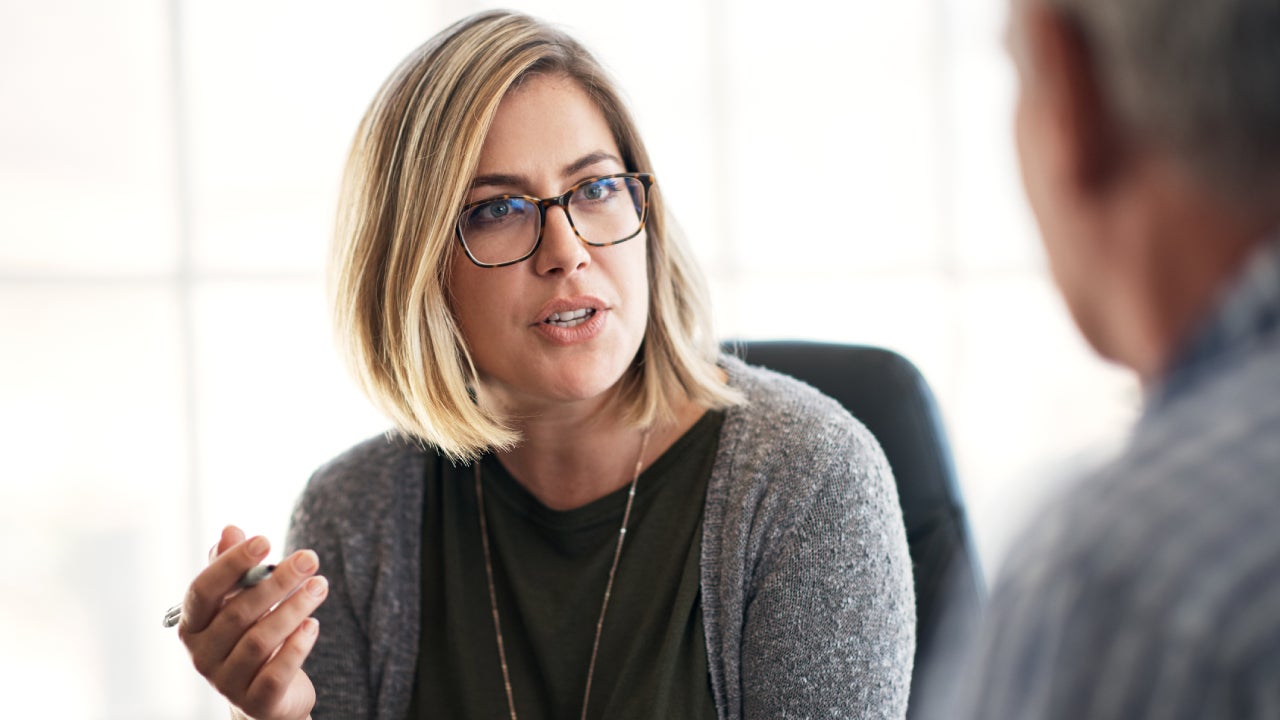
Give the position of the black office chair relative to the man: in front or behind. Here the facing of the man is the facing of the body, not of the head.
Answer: in front

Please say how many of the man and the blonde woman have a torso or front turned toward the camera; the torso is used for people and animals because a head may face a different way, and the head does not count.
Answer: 1

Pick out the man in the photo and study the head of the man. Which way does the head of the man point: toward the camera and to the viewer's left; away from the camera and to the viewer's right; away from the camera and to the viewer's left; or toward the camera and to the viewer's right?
away from the camera and to the viewer's left

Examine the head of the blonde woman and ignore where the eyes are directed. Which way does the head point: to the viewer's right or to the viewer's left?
to the viewer's right

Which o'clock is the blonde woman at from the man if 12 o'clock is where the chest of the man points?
The blonde woman is roughly at 12 o'clock from the man.

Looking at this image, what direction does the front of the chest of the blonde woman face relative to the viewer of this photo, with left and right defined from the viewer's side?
facing the viewer

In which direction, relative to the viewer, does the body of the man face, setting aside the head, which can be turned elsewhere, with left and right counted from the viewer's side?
facing away from the viewer and to the left of the viewer

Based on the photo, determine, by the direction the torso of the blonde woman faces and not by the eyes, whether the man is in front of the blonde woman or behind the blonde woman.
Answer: in front

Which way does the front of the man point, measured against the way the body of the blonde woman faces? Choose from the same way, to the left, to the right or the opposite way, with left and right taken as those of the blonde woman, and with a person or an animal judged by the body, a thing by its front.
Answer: the opposite way
